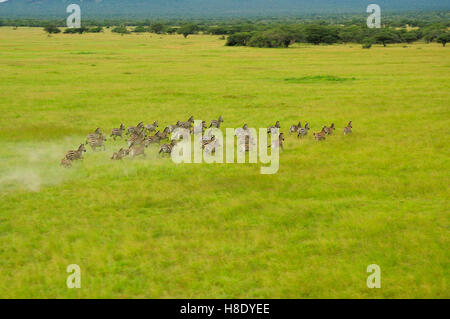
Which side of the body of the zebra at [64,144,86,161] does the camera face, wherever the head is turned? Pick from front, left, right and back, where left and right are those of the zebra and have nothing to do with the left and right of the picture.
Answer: right

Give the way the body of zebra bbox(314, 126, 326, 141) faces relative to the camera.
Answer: to the viewer's right

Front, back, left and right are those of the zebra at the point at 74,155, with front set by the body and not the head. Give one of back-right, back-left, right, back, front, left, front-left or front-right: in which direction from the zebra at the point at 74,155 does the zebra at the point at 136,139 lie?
front-left

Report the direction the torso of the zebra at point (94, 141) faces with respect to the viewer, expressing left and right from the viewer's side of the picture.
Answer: facing to the right of the viewer

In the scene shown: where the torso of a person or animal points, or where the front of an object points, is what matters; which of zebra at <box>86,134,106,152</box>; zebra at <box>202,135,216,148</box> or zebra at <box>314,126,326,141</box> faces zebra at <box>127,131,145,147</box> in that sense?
zebra at <box>86,134,106,152</box>

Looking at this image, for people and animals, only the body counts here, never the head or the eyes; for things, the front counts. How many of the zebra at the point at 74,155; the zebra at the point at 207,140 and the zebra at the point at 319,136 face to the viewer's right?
3

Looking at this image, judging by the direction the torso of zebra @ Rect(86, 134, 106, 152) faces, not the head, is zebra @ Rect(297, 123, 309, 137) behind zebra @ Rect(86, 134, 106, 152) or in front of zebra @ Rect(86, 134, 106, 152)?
in front

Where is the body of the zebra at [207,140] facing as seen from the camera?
to the viewer's right

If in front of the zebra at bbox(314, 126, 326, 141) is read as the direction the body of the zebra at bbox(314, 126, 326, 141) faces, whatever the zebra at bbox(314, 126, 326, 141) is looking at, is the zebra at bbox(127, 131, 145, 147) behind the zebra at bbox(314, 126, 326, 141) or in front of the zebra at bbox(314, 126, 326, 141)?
behind

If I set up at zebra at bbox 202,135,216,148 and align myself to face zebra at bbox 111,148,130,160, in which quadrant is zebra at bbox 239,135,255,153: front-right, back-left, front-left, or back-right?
back-left

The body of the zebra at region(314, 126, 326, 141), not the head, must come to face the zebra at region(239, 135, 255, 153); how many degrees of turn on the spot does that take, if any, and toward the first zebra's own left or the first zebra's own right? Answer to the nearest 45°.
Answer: approximately 135° to the first zebra's own right

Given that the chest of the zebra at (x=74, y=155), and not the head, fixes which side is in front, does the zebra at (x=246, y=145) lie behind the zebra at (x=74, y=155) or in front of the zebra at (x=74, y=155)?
in front

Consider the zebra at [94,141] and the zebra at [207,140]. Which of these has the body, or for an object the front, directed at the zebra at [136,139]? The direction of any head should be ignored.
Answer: the zebra at [94,141]
